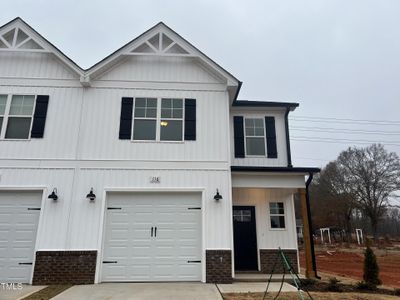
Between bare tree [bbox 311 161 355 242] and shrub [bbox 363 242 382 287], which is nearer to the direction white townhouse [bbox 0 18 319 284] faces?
the shrub

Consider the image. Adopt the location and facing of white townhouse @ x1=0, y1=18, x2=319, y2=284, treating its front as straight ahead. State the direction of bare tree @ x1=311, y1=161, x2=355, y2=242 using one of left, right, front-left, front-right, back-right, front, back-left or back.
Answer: back-left

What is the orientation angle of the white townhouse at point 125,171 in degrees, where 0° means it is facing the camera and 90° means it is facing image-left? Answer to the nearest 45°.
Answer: approximately 0°

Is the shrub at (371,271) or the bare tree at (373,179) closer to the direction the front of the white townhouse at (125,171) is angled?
the shrub

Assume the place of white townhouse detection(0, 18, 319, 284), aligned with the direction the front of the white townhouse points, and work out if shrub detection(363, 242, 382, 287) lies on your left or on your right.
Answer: on your left

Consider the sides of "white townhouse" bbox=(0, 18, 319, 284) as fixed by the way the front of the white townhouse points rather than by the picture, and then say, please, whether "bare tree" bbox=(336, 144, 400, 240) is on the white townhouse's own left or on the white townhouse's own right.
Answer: on the white townhouse's own left
